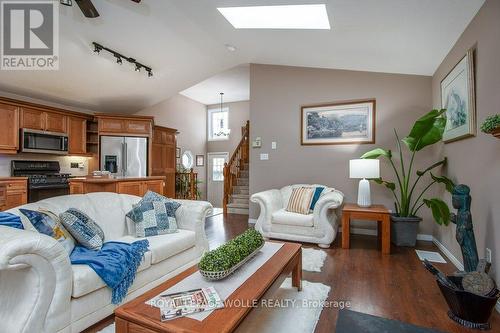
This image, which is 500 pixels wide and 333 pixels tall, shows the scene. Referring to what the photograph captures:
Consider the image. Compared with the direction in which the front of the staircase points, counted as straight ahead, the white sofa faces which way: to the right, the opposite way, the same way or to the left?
to the left

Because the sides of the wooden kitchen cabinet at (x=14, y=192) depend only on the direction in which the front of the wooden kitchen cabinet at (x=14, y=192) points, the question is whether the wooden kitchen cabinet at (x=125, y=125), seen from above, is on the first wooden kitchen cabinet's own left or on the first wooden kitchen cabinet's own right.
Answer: on the first wooden kitchen cabinet's own left

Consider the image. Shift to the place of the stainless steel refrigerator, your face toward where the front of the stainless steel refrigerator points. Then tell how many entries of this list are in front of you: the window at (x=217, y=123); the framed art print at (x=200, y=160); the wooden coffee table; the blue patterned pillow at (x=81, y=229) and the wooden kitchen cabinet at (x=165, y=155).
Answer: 2

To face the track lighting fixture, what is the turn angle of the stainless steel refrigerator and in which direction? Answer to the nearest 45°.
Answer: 0° — it already faces it

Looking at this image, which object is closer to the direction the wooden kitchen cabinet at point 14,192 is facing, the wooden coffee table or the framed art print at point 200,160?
the wooden coffee table

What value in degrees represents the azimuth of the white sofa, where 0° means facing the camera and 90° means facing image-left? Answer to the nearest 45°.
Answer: approximately 315°

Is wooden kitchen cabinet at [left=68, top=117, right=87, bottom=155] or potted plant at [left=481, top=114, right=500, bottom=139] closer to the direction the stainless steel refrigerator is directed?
the potted plant

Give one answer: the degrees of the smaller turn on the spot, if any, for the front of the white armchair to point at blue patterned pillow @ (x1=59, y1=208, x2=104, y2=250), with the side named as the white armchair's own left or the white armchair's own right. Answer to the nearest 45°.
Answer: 0° — it already faces it

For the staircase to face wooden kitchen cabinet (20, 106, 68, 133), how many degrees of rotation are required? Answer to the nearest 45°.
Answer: approximately 45° to its right

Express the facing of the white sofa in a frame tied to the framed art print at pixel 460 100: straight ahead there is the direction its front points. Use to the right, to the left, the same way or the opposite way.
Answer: the opposite way

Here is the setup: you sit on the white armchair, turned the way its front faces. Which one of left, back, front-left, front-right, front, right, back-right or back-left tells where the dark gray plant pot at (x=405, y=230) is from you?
back-left

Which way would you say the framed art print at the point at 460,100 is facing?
to the viewer's left

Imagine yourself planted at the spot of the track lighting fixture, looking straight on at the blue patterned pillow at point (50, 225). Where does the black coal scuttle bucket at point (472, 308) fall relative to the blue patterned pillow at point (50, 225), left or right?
left

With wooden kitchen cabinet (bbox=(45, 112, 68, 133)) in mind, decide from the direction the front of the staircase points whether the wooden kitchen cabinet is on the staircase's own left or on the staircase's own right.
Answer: on the staircase's own right

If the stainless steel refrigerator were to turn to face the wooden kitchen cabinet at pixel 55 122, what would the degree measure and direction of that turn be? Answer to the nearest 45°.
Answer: approximately 90° to its right
